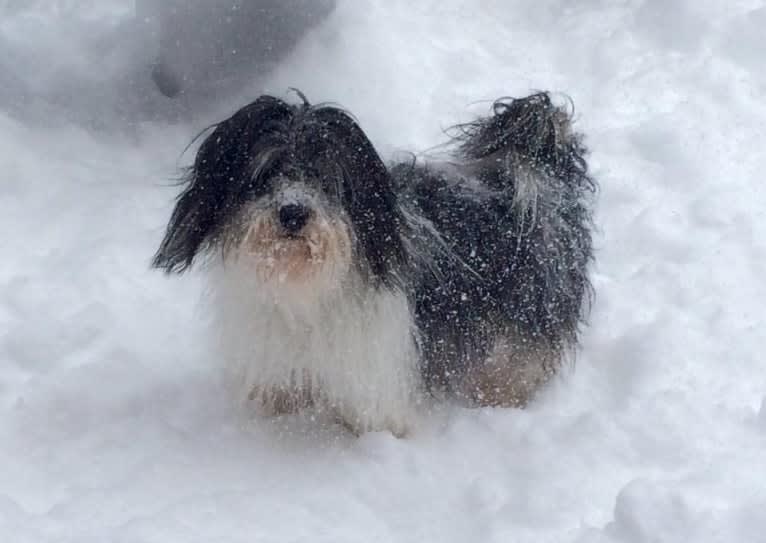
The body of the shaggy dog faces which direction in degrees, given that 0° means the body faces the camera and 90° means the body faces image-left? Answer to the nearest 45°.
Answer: approximately 45°
